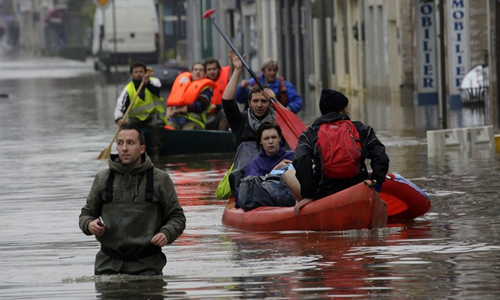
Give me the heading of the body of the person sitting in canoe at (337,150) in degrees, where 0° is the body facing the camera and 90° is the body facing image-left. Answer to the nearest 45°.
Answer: approximately 180°

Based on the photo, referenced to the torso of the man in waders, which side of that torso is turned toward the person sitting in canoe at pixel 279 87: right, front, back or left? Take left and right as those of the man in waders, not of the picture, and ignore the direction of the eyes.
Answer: back

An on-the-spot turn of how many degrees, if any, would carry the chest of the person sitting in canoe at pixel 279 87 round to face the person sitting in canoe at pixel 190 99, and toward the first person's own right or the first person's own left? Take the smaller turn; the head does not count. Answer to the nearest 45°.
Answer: approximately 135° to the first person's own right

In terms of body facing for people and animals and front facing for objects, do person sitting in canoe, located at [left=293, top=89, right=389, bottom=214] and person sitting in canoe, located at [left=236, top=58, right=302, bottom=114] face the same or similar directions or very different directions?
very different directions

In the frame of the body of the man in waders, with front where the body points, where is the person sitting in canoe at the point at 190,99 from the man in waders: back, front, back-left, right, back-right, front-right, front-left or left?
back

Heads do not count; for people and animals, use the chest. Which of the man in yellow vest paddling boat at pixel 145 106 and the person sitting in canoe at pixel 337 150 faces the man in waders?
the man in yellow vest paddling boat

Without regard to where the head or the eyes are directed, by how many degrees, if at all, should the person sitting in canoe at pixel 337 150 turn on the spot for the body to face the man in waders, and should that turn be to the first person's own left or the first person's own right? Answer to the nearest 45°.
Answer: approximately 135° to the first person's own left
